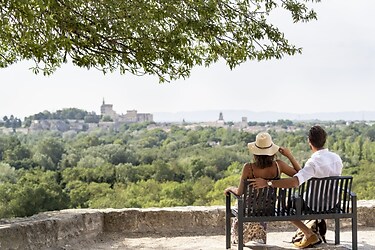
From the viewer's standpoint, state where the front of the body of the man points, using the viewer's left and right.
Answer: facing away from the viewer and to the left of the viewer
